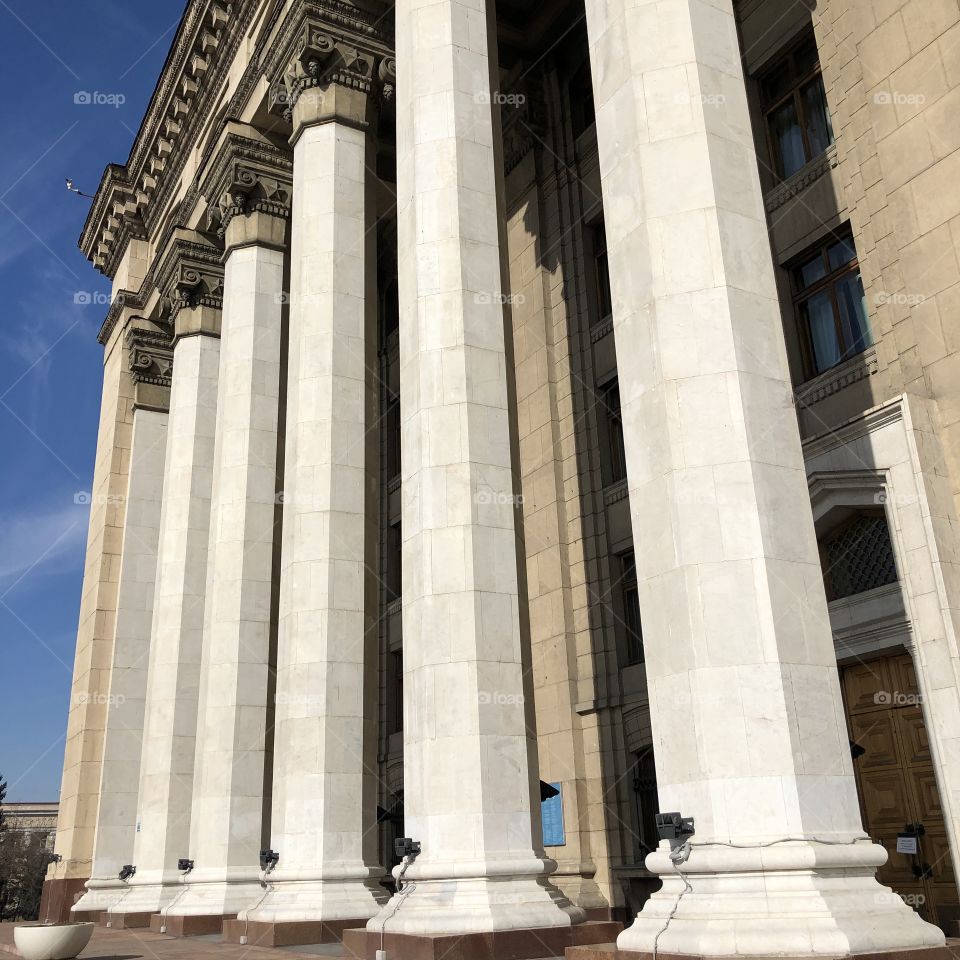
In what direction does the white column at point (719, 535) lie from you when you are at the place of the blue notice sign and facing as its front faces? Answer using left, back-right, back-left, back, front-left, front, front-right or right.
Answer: front-left

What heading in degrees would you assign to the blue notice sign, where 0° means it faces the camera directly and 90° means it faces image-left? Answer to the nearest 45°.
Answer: approximately 45°

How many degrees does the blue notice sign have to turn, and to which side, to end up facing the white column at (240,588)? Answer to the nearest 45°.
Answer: approximately 45° to its right
